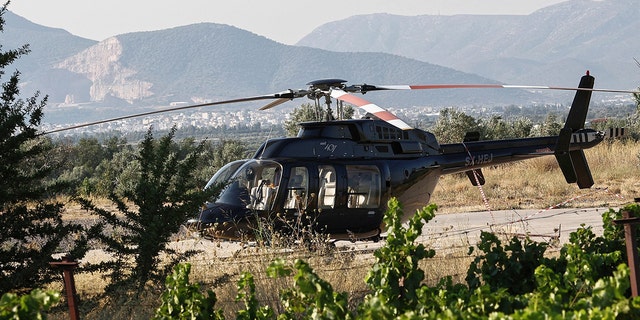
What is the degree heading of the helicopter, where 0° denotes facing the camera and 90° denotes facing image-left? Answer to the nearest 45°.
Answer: approximately 45°

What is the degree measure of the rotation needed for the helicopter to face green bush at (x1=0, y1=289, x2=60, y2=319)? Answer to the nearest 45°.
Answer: approximately 45° to its left

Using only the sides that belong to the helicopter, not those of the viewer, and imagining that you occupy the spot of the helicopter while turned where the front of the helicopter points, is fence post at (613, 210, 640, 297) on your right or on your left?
on your left

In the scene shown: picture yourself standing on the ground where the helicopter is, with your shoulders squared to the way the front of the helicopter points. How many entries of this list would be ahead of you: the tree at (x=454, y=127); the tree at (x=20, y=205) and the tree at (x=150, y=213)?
2

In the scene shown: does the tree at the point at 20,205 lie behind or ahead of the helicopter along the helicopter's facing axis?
ahead

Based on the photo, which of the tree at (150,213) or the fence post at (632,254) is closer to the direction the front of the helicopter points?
the tree

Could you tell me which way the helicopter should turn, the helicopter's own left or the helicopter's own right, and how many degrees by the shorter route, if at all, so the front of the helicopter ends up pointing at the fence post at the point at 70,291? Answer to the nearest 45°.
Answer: approximately 45° to the helicopter's own left

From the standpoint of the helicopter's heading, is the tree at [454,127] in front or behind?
behind

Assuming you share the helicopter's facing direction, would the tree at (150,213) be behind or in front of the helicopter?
in front
